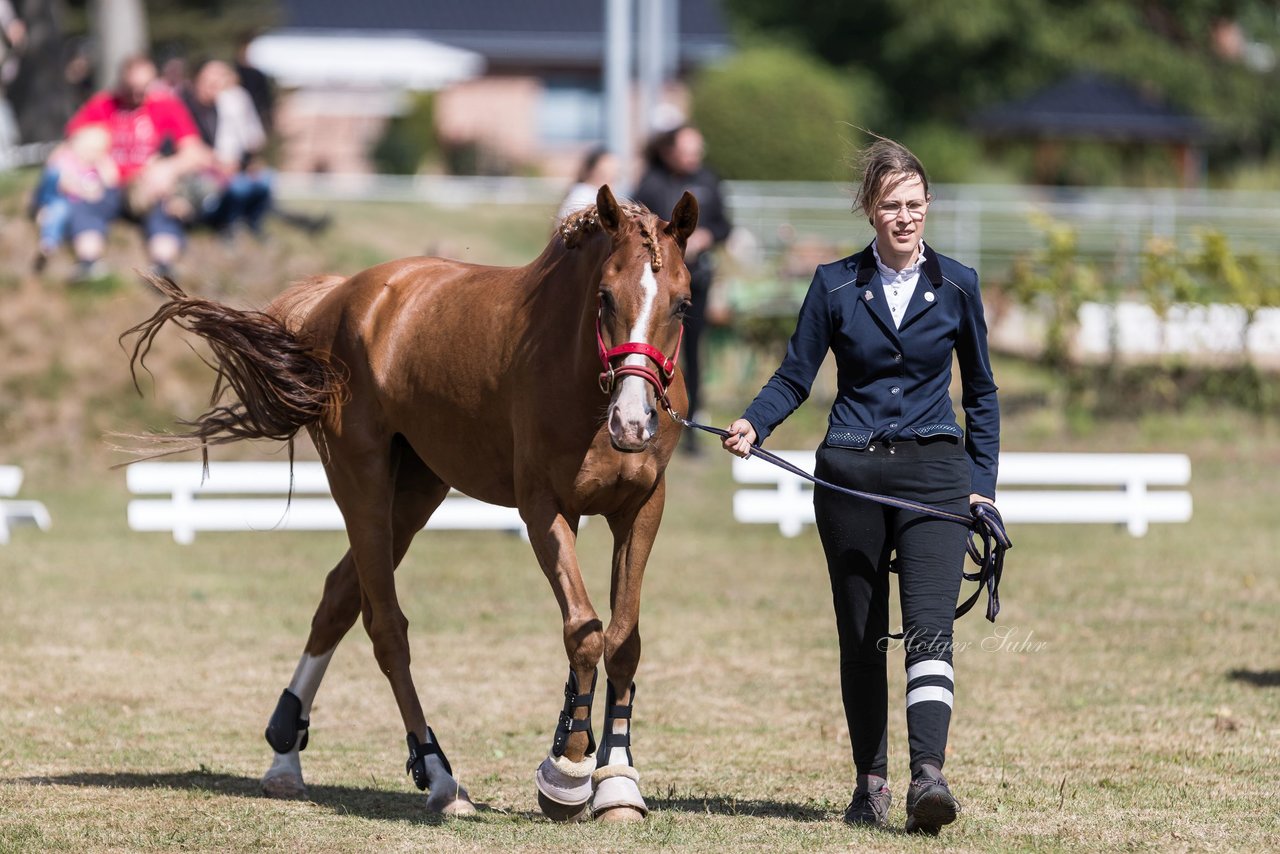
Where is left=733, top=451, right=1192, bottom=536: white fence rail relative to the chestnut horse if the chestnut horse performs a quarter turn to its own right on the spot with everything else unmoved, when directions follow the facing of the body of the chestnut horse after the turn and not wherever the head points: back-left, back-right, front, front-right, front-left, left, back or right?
back

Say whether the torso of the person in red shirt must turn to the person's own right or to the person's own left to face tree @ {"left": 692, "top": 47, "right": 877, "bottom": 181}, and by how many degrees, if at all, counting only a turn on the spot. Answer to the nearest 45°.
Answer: approximately 135° to the person's own left

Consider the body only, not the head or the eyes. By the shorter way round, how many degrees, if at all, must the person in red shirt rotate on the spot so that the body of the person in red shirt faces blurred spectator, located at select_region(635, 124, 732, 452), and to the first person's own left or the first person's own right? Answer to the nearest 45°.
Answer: approximately 45° to the first person's own left

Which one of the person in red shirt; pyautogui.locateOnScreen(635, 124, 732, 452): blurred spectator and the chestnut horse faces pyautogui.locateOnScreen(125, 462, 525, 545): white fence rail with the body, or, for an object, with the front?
the person in red shirt

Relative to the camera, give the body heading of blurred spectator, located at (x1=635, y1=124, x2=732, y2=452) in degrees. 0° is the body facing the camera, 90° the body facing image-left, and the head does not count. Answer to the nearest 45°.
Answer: approximately 315°

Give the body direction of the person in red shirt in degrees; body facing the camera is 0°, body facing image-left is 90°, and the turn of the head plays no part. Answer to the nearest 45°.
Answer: approximately 0°

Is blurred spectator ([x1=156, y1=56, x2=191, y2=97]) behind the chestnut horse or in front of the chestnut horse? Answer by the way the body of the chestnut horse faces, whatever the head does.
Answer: behind

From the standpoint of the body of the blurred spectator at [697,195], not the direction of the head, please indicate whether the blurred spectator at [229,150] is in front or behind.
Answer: behind

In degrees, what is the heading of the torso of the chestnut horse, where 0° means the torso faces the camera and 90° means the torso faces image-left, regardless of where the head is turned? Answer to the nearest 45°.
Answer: approximately 315°

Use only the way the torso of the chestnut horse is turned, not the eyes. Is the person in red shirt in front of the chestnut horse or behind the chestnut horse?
behind

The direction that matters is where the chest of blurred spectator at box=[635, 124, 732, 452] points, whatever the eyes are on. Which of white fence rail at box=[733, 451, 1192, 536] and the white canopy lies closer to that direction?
the white fence rail

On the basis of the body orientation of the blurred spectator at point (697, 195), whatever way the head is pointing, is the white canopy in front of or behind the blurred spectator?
behind
